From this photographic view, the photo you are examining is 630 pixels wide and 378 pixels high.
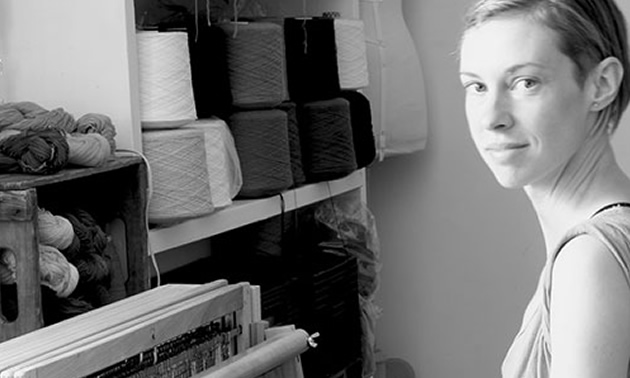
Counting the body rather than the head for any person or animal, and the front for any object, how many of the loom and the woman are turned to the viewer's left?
1

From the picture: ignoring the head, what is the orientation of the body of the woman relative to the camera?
to the viewer's left

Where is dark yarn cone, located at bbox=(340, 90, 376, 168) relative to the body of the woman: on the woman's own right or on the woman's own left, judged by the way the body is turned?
on the woman's own right

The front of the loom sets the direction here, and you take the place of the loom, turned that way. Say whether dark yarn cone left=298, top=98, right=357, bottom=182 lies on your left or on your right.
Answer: on your left

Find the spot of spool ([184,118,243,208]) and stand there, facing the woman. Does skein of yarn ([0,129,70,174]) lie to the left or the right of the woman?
right

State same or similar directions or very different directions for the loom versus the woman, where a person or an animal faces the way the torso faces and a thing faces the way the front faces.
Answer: very different directions

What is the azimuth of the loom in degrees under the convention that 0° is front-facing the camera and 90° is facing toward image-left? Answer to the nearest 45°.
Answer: approximately 315°
